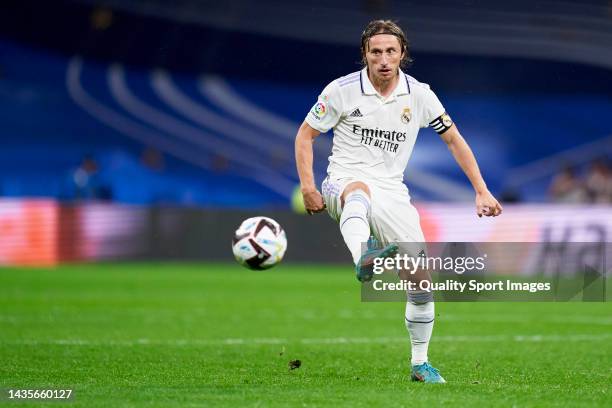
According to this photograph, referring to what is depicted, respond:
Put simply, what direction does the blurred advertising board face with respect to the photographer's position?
facing the viewer

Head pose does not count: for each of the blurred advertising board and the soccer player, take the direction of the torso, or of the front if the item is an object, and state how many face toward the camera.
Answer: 2

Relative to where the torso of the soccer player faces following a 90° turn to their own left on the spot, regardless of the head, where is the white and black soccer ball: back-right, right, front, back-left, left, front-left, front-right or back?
back

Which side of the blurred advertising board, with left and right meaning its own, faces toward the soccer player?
front

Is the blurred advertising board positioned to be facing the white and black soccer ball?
yes

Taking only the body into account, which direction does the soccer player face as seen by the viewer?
toward the camera

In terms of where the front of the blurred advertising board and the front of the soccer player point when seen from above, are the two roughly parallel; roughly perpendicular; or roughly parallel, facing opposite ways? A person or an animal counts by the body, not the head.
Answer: roughly parallel

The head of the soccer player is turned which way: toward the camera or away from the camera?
toward the camera

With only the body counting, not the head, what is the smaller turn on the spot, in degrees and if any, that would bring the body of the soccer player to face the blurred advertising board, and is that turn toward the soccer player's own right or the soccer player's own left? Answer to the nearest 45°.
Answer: approximately 180°
